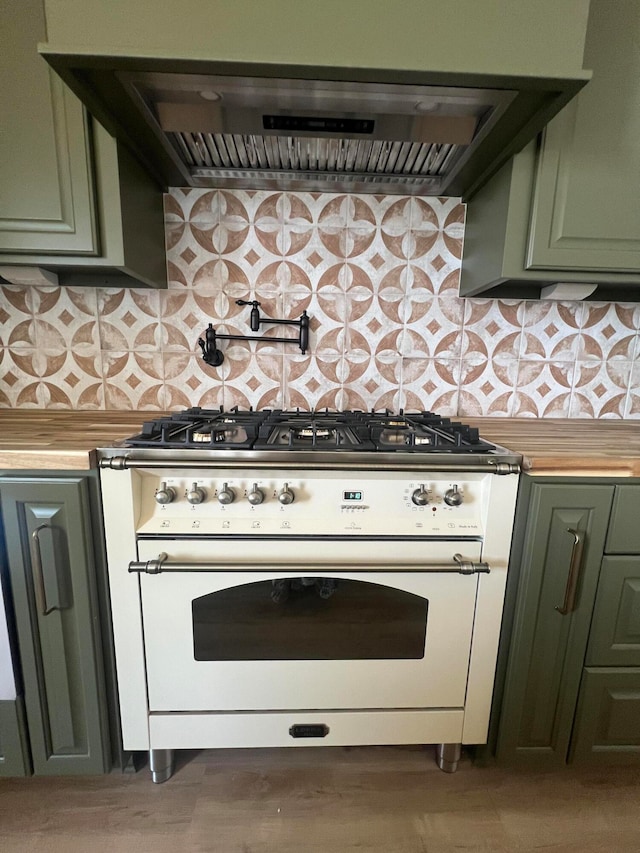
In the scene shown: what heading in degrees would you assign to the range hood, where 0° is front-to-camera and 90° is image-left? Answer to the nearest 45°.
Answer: approximately 0°

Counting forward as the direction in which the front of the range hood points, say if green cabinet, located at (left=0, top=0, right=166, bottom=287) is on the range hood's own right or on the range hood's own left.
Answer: on the range hood's own right

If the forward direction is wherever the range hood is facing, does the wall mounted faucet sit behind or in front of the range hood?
behind

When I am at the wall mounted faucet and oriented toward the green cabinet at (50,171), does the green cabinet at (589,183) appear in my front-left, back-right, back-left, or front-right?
back-left

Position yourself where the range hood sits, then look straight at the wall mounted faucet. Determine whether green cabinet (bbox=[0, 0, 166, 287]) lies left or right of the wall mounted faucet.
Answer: left

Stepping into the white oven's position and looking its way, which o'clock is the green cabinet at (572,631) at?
The green cabinet is roughly at 9 o'clock from the white oven.

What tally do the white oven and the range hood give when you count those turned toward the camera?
2
